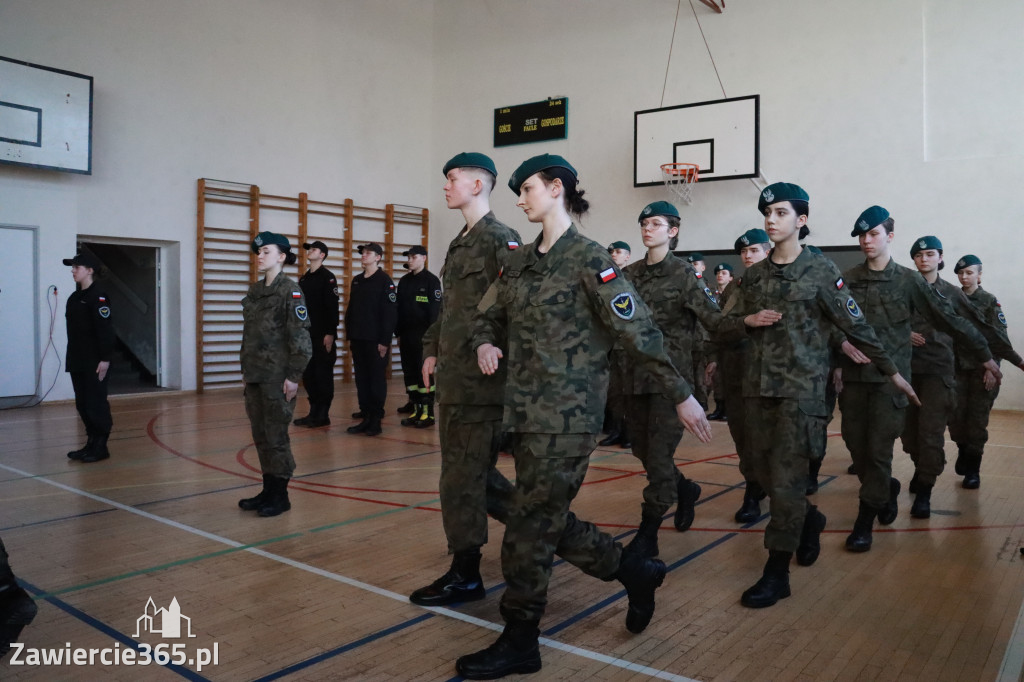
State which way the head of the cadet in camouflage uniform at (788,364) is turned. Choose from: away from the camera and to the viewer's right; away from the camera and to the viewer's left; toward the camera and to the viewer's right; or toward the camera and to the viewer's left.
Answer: toward the camera and to the viewer's left

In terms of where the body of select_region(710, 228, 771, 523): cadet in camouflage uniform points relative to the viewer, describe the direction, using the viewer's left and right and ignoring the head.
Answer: facing the viewer and to the left of the viewer

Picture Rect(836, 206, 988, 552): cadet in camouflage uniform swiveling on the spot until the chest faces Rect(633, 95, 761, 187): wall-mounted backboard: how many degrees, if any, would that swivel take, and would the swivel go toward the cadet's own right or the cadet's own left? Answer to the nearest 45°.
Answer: approximately 135° to the cadet's own right

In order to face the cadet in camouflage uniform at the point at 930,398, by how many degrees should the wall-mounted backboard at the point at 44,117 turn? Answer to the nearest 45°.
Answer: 0° — it already faces them

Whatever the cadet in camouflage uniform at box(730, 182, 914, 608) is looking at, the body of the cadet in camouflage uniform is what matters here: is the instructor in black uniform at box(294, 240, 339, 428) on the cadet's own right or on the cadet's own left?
on the cadet's own right

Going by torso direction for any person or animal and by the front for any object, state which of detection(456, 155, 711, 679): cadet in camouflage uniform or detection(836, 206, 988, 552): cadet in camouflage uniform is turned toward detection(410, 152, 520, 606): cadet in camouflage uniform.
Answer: detection(836, 206, 988, 552): cadet in camouflage uniform

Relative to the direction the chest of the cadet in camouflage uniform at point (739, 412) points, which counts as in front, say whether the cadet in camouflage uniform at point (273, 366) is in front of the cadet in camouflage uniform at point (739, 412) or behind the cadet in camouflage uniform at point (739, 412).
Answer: in front

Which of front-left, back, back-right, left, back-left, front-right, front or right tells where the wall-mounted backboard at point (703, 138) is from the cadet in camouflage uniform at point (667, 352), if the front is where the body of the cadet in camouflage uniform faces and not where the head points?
back-right

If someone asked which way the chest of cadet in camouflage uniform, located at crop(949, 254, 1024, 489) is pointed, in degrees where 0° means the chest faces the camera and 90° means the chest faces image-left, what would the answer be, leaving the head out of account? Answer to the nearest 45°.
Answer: approximately 45°

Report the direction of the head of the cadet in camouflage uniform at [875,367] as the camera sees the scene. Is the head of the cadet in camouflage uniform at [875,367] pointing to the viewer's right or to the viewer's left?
to the viewer's left

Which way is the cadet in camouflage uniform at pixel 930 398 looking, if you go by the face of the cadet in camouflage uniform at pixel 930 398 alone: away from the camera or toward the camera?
toward the camera

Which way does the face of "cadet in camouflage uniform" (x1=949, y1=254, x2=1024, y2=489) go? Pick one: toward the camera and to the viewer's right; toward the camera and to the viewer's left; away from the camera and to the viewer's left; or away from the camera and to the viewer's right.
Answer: toward the camera and to the viewer's left

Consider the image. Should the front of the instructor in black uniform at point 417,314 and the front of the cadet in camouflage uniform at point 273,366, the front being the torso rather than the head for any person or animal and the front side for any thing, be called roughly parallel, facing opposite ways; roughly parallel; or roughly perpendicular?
roughly parallel
